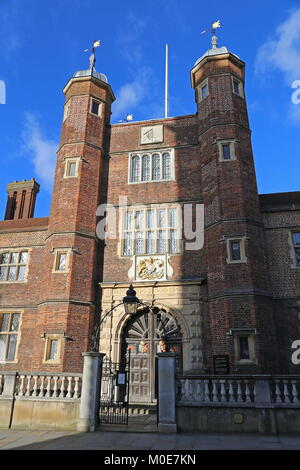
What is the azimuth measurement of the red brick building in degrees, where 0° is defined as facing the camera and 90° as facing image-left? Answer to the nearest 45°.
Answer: approximately 0°
